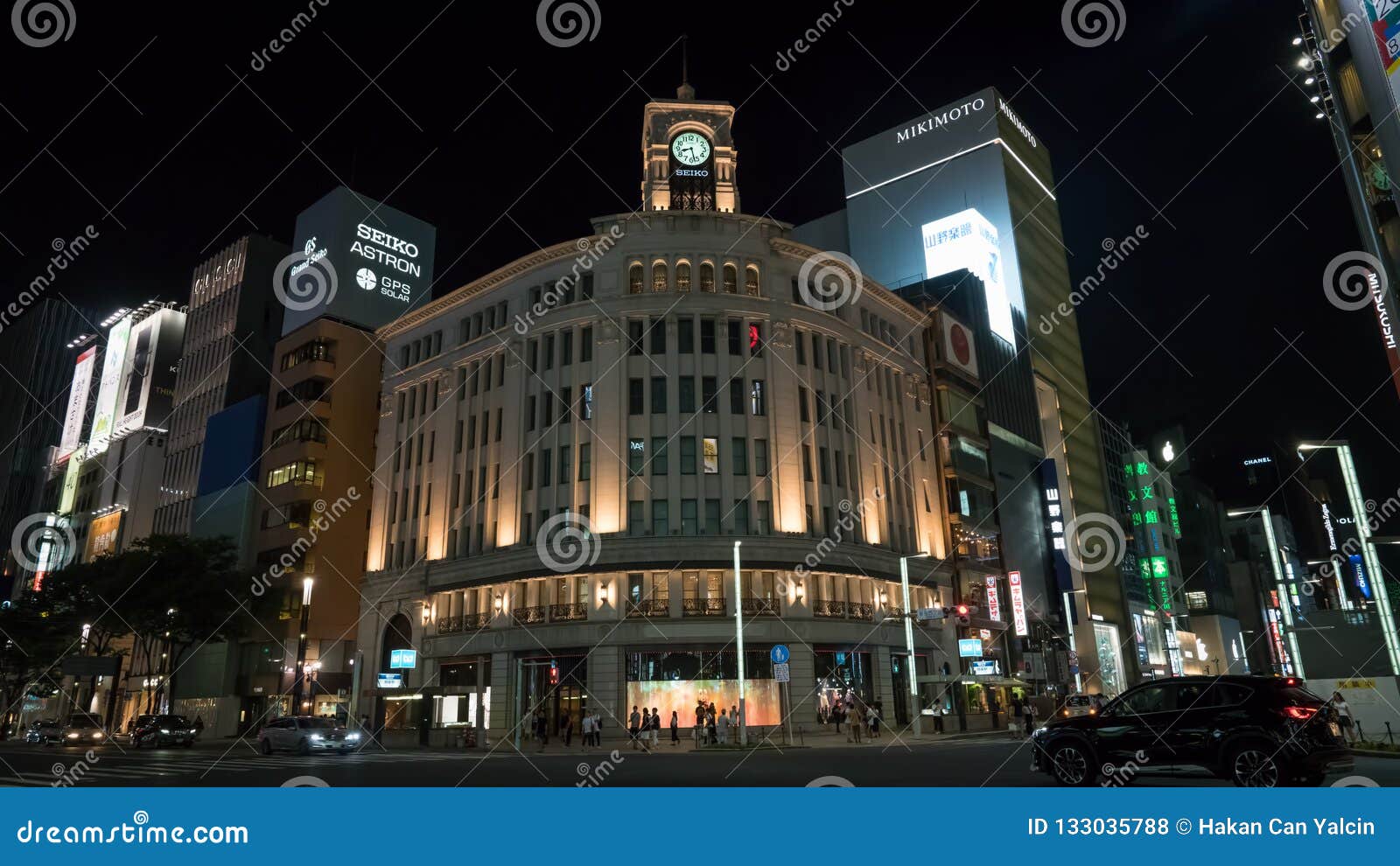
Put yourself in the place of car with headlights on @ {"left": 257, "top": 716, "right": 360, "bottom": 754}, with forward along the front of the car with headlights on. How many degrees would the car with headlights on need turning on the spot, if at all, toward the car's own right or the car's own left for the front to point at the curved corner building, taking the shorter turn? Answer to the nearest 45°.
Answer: approximately 90° to the car's own left

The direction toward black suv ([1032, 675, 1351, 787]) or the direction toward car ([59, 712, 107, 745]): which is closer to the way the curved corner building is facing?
the black suv

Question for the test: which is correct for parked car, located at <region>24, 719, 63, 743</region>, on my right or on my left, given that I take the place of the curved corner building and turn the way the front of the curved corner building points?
on my right

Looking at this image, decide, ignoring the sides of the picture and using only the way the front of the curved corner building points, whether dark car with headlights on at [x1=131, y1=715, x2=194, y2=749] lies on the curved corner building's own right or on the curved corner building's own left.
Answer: on the curved corner building's own right

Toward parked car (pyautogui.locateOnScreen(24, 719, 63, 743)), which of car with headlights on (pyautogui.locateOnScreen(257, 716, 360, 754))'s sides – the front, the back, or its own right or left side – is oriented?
back

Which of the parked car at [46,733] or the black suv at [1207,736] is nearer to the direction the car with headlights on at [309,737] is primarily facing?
the black suv

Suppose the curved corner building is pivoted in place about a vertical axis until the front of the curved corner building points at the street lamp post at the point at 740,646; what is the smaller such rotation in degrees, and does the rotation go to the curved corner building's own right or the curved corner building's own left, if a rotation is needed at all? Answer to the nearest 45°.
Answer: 0° — it already faces it

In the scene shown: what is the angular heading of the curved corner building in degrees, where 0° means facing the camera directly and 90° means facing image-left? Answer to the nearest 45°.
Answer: approximately 0°

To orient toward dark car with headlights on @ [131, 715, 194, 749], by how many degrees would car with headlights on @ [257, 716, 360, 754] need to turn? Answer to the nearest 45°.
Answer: approximately 180°
